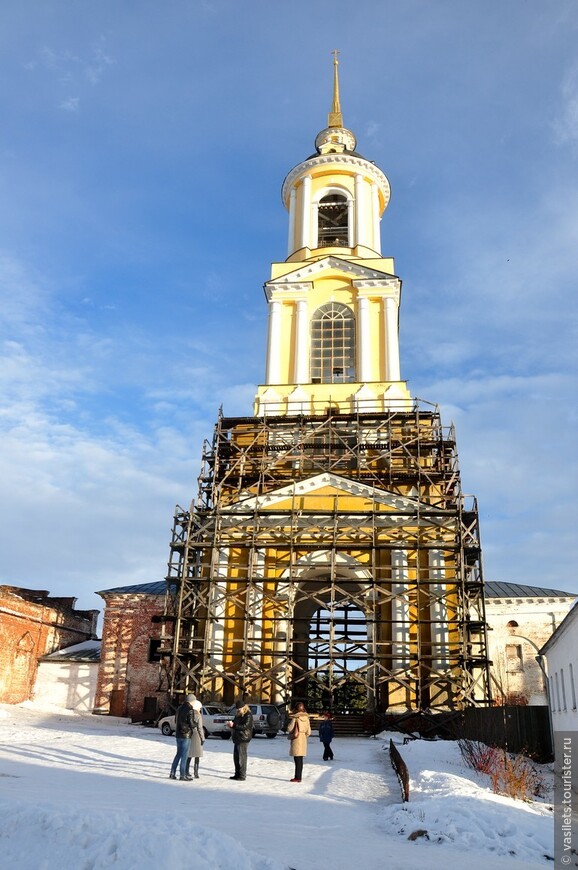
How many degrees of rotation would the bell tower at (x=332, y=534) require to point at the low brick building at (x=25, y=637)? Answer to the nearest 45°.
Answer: approximately 135° to its right

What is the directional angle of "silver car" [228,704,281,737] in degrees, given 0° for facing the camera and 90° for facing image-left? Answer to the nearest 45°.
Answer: approximately 135°

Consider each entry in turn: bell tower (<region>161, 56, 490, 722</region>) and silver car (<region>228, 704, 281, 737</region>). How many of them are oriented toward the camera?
1

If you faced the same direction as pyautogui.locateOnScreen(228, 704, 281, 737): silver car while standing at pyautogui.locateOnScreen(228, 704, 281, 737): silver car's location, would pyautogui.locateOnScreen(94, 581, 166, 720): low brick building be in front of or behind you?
in front

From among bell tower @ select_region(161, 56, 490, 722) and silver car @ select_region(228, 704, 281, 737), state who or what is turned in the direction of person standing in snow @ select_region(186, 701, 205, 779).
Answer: the bell tower

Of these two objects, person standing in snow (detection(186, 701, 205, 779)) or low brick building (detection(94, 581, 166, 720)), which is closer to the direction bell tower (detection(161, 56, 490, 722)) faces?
the person standing in snow

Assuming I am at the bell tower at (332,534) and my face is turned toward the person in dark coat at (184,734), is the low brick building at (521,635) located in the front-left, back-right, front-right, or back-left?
back-left

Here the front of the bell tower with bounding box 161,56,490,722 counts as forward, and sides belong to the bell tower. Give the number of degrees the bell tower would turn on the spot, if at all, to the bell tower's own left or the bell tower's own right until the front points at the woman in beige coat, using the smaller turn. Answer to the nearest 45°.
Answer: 0° — it already faces them

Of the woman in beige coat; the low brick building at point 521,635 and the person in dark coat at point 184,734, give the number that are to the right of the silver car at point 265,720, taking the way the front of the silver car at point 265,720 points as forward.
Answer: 1

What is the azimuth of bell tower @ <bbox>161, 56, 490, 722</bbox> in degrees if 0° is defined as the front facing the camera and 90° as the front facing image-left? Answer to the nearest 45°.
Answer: approximately 0°
